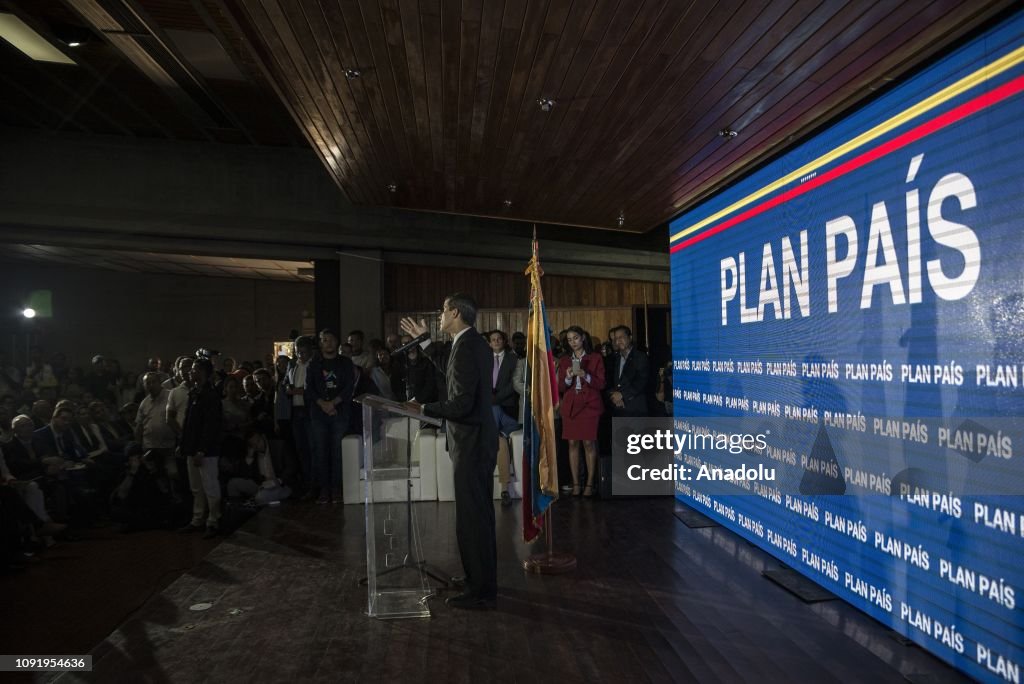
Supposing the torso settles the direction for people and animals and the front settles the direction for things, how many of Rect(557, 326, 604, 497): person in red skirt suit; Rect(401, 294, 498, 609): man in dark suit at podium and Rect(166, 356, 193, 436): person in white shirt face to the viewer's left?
1

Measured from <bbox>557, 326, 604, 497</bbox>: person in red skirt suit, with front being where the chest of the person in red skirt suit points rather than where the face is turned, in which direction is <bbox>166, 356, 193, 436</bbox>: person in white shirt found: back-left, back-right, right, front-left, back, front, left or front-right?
right

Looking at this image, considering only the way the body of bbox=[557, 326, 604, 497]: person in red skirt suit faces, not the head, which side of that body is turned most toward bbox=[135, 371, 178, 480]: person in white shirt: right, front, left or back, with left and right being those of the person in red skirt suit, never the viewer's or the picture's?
right

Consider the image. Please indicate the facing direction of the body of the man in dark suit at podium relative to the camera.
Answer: to the viewer's left

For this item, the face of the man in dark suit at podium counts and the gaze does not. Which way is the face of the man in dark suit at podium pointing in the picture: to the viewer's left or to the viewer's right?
to the viewer's left

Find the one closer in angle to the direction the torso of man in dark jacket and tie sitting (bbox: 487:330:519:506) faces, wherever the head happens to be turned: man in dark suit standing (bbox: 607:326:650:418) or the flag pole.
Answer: the flag pole

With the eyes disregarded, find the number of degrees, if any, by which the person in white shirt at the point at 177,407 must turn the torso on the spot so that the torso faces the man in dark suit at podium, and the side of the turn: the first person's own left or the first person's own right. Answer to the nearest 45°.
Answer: approximately 45° to the first person's own right

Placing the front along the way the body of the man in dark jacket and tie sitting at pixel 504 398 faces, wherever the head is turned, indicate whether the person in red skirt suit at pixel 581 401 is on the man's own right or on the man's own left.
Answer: on the man's own left

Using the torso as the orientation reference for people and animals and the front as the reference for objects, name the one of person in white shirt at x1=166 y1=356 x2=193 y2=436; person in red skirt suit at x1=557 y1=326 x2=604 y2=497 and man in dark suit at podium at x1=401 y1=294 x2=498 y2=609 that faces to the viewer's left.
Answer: the man in dark suit at podium

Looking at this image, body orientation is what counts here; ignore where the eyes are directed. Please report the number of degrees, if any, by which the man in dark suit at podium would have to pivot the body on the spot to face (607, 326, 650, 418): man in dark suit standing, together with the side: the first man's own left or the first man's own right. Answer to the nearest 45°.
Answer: approximately 135° to the first man's own right

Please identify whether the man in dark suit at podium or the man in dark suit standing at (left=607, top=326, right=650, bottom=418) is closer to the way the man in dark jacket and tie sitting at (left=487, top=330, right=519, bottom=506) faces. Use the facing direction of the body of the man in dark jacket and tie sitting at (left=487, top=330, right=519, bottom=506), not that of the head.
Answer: the man in dark suit at podium

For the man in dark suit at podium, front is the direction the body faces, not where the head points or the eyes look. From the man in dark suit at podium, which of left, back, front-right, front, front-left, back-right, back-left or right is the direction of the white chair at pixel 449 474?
right

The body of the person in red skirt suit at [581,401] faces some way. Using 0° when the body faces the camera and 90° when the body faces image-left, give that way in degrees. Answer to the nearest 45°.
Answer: approximately 0°
